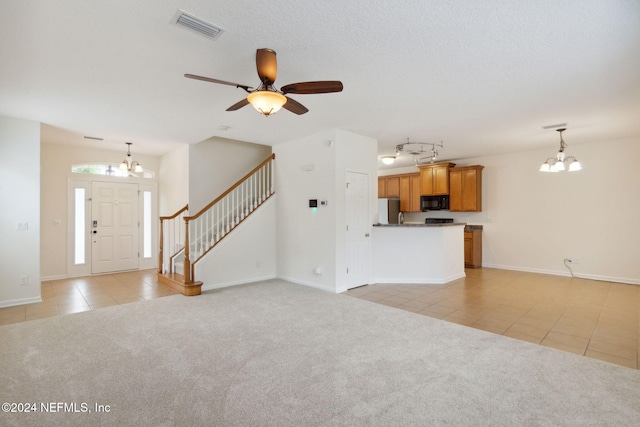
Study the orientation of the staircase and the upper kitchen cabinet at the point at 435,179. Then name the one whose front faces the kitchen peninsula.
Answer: the upper kitchen cabinet

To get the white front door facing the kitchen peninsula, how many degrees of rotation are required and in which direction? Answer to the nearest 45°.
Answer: approximately 45° to its left

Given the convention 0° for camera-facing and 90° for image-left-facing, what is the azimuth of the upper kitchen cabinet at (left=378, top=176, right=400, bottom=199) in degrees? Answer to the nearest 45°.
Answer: approximately 0°

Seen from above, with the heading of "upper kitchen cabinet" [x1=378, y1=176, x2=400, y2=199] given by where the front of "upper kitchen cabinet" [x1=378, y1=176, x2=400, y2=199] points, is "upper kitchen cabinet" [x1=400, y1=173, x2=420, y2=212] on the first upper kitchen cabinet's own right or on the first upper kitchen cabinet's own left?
on the first upper kitchen cabinet's own left

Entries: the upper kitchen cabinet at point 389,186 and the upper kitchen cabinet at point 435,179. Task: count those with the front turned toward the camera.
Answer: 2

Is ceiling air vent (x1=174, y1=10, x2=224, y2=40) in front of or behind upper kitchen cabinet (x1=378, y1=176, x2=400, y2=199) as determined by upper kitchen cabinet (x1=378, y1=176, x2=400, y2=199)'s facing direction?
in front

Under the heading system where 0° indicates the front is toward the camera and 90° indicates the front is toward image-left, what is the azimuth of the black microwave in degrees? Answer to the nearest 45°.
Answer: approximately 0°

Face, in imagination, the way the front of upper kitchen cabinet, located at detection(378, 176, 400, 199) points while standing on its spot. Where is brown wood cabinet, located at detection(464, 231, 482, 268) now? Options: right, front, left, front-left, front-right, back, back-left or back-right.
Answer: front-left

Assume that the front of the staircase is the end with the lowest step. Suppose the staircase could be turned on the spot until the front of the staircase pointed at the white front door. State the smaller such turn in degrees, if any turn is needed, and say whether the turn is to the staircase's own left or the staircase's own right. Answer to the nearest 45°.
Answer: approximately 90° to the staircase's own right

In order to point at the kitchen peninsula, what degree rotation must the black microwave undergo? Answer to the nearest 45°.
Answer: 0° — it already faces it

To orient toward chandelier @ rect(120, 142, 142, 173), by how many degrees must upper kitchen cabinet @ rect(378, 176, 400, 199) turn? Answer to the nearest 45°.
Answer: approximately 45° to its right

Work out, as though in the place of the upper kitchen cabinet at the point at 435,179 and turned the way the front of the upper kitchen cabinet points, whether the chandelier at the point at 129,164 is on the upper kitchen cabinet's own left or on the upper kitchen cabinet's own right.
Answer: on the upper kitchen cabinet's own right

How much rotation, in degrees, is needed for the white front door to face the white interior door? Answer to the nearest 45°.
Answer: approximately 45° to its left

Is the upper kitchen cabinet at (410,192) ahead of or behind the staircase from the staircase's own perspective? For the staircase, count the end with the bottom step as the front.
behind

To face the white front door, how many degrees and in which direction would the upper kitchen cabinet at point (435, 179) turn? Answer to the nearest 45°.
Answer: approximately 45° to its right
